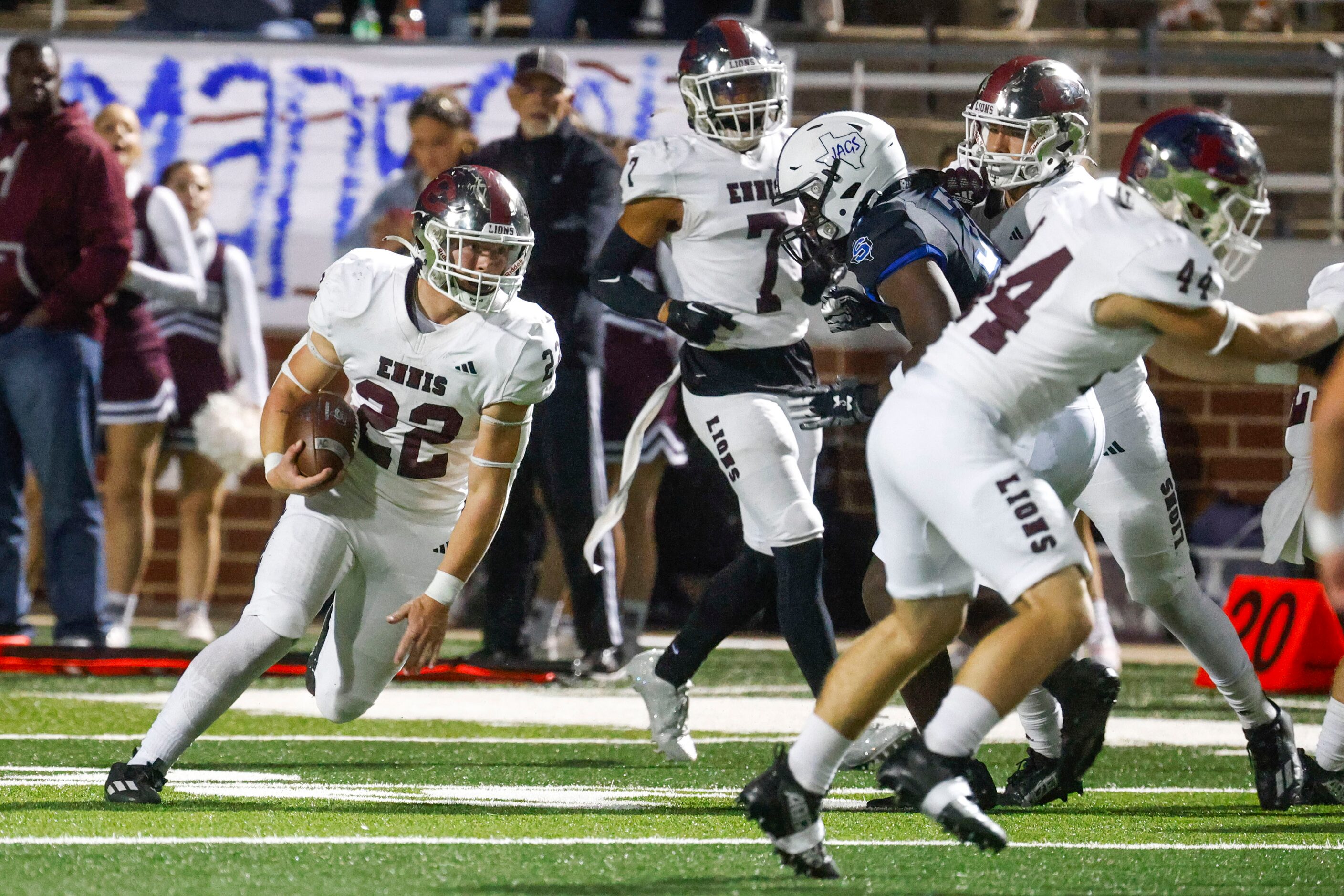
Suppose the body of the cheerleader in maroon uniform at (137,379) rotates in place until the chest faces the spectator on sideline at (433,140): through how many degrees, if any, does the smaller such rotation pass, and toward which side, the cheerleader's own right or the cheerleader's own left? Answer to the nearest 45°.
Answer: approximately 135° to the cheerleader's own left

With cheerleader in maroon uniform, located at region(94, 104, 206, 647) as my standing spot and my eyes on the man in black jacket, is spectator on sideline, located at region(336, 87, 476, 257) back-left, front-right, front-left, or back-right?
front-left

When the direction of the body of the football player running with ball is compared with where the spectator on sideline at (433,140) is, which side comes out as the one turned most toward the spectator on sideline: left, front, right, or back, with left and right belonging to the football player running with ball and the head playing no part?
back

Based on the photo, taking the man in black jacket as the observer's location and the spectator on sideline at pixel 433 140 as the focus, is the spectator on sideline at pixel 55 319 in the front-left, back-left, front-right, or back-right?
front-left

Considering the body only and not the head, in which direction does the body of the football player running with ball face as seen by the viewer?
toward the camera

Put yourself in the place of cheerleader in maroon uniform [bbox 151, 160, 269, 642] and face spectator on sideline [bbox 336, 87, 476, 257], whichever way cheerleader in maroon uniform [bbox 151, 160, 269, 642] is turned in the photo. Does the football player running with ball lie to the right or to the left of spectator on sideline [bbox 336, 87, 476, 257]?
right

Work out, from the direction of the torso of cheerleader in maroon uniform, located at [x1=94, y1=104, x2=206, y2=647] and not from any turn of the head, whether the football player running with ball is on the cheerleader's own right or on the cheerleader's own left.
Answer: on the cheerleader's own left

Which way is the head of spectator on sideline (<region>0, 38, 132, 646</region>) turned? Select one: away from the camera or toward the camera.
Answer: toward the camera

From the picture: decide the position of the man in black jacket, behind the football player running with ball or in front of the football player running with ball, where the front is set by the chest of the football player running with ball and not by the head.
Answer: behind
